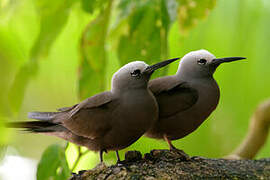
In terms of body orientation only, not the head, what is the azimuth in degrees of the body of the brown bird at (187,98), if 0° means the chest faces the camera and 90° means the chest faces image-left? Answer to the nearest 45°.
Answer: approximately 270°

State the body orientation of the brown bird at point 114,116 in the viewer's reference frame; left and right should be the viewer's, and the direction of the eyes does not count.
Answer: facing to the right of the viewer
